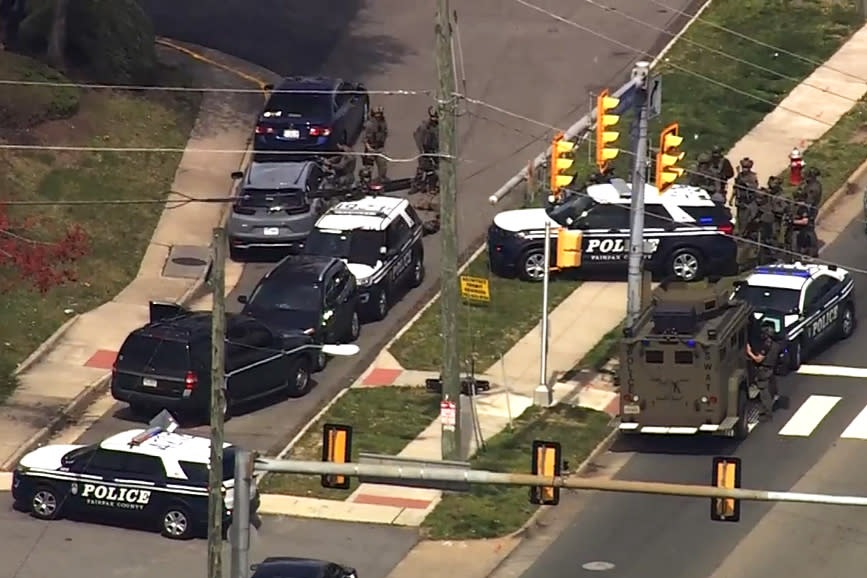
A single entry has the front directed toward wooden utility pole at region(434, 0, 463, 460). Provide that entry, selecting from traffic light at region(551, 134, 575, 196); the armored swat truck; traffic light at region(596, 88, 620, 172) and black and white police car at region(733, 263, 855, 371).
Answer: the black and white police car

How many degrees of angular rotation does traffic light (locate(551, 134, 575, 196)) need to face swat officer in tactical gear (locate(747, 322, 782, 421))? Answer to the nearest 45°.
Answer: approximately 45° to its left

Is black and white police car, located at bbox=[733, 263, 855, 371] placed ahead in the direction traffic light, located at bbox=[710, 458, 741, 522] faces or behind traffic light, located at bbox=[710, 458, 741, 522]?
ahead

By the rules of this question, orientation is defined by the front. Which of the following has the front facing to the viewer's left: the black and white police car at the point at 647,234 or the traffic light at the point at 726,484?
the black and white police car

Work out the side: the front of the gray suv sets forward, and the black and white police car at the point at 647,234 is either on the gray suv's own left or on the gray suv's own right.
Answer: on the gray suv's own right

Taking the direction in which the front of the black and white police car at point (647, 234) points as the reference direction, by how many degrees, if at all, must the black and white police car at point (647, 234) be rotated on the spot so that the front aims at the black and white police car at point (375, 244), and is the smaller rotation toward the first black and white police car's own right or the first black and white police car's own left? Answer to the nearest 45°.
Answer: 0° — it already faces it

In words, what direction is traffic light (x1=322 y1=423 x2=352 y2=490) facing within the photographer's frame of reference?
facing away from the viewer

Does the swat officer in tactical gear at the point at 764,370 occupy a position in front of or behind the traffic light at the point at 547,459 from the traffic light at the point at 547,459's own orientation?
in front

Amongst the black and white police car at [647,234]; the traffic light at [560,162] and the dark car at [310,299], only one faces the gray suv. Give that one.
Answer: the black and white police car

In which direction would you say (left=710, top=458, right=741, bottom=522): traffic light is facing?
away from the camera

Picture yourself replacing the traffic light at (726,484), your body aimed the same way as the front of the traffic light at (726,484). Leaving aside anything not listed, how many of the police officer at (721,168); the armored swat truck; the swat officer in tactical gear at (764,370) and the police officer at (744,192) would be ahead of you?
4
